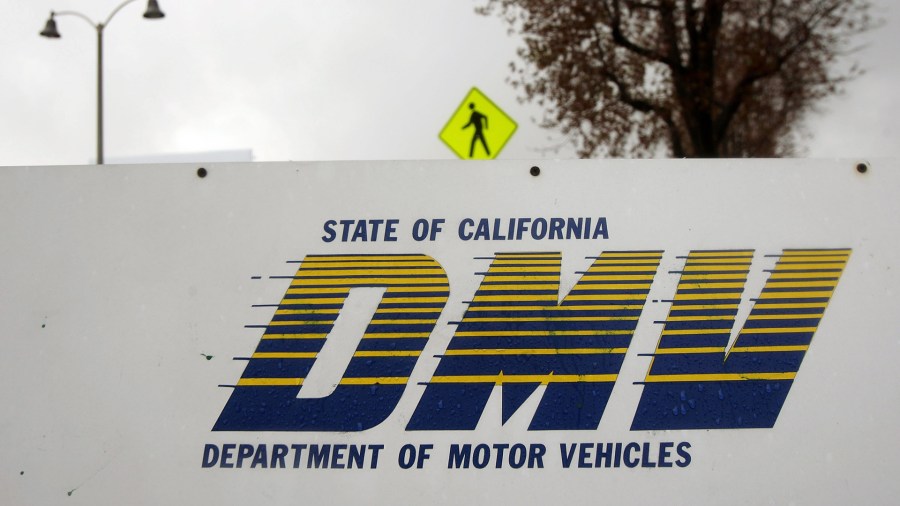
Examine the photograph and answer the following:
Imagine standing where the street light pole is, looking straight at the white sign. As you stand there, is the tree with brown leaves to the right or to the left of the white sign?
left

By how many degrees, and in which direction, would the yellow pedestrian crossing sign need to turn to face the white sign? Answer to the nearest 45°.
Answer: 0° — it already faces it

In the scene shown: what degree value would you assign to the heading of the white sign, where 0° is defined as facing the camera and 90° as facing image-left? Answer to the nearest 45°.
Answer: approximately 0°

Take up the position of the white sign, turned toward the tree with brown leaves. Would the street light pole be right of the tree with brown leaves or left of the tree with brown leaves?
left

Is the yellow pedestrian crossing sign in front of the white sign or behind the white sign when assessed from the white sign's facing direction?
behind

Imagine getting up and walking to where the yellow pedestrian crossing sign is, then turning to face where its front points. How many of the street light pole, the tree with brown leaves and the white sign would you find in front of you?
1

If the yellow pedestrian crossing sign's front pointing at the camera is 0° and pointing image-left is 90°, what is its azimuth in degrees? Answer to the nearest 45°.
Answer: approximately 0°

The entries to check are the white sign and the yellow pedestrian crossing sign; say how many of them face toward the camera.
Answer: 2

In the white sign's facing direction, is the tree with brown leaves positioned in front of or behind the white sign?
behind

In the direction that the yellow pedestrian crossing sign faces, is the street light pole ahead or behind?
behind

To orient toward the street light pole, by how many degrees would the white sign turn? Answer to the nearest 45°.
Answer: approximately 135° to its right
